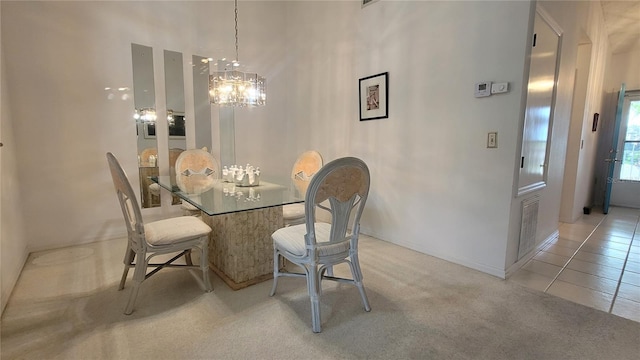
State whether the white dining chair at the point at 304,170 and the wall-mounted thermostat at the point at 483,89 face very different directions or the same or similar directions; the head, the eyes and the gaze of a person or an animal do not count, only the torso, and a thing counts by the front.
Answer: same or similar directions

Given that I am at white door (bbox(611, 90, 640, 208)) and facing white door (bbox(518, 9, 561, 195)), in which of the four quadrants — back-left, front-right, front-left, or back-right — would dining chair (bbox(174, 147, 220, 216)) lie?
front-right

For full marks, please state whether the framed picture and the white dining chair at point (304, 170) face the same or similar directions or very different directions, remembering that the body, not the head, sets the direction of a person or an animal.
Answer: same or similar directions

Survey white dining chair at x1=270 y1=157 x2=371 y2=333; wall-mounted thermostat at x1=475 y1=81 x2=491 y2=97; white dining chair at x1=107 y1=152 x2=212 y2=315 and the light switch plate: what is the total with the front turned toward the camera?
2

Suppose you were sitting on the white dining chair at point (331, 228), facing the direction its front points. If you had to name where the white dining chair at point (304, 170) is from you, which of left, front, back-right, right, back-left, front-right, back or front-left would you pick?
front-right

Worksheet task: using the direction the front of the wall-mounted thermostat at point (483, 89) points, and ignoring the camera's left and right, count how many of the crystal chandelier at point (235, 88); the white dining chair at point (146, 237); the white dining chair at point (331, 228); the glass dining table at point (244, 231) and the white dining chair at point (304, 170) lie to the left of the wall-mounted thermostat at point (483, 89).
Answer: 0

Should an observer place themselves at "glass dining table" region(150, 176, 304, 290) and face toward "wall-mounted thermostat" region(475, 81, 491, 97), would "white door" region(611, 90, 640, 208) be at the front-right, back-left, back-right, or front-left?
front-left

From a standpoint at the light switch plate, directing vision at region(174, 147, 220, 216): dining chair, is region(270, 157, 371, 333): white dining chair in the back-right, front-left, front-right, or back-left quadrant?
front-left

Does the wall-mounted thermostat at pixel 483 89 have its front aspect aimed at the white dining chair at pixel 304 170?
no

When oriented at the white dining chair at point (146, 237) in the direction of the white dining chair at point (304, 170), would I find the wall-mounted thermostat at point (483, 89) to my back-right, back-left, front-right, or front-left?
front-right

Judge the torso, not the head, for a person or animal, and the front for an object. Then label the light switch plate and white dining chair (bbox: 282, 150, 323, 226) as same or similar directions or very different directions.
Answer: same or similar directions

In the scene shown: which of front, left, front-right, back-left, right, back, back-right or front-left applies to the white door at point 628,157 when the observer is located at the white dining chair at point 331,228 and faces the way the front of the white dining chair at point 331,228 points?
right

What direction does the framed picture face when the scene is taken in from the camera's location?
facing the viewer and to the left of the viewer

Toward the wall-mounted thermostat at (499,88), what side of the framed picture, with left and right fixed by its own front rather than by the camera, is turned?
left

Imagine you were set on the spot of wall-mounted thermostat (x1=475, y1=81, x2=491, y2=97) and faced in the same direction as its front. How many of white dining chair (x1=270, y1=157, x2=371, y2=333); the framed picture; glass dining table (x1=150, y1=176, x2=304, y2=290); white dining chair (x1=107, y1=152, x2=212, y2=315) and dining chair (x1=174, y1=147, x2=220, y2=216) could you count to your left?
0

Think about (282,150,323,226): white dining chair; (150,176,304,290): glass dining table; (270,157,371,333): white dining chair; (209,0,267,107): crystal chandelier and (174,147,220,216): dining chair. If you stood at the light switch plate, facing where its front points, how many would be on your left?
0

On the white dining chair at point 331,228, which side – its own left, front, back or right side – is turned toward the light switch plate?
right
